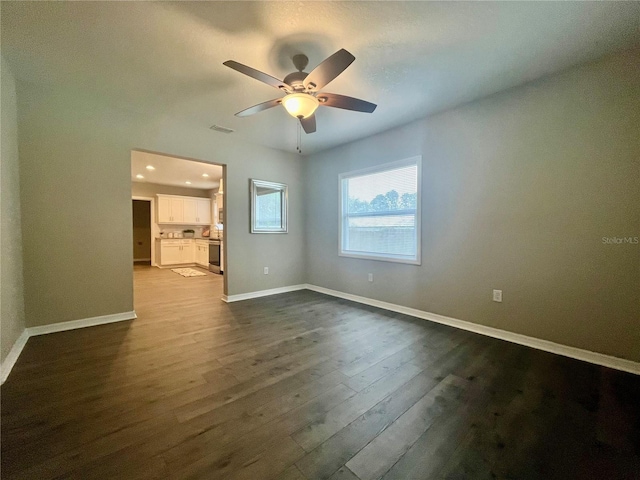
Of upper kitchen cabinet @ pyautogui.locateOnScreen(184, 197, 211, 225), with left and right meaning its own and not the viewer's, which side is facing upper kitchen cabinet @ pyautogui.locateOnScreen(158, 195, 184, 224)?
right

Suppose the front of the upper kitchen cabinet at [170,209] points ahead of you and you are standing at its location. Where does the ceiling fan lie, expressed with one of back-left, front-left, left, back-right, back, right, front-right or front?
front

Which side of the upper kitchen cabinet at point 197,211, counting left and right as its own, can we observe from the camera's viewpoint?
front

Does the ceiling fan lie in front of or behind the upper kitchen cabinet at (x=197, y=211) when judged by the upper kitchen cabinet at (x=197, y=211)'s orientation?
in front

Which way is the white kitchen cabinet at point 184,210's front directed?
toward the camera

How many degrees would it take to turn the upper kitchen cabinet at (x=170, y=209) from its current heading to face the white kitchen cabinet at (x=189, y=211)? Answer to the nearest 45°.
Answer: approximately 90° to its left

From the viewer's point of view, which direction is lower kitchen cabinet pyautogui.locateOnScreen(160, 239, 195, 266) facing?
toward the camera

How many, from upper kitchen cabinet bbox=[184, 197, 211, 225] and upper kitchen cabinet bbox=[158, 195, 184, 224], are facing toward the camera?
2

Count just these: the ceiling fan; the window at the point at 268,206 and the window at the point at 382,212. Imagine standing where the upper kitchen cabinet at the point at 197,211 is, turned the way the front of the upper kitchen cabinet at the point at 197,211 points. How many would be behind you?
0

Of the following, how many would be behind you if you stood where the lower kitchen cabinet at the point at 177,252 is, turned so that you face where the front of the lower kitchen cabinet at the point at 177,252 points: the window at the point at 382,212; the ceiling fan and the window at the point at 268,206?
0

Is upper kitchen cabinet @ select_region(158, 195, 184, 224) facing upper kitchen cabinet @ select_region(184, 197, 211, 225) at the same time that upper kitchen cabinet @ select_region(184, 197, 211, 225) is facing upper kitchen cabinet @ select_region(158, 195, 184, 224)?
no

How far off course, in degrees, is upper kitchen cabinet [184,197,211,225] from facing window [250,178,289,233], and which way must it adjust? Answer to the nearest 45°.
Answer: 0° — it already faces it

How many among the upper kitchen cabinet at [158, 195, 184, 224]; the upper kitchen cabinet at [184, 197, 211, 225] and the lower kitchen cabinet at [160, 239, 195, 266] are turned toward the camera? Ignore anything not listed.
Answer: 3

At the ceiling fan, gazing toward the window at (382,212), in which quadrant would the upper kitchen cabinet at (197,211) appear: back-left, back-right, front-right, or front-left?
front-left

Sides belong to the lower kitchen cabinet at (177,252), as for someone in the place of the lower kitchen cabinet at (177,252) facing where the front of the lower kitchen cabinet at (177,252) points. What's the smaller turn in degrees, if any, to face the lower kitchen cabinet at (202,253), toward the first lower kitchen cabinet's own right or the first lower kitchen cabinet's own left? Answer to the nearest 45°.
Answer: approximately 45° to the first lower kitchen cabinet's own left

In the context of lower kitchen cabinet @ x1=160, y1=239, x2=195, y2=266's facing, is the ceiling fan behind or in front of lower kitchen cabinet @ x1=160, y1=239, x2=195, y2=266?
in front

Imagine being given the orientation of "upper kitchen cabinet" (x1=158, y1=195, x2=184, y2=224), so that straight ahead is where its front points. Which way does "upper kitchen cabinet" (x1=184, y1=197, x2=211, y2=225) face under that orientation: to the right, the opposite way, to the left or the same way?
the same way
